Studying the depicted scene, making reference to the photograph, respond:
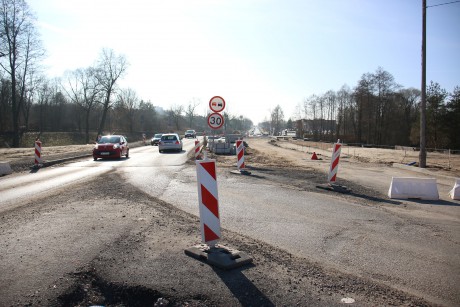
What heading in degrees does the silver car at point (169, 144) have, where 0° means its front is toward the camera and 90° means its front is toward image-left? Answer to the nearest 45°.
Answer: approximately 180°

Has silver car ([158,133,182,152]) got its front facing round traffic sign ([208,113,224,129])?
no

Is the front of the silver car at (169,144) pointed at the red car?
no

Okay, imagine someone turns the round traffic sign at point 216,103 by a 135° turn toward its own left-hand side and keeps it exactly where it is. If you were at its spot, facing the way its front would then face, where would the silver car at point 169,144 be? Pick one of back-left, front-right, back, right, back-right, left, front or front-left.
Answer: front-left

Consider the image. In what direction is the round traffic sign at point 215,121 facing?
toward the camera

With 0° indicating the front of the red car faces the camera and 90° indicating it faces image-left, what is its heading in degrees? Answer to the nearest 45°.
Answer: approximately 45°

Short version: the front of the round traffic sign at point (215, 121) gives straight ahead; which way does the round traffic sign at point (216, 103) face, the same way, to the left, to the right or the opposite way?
the same way

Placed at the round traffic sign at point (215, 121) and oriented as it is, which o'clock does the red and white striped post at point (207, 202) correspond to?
The red and white striped post is roughly at 12 o'clock from the round traffic sign.

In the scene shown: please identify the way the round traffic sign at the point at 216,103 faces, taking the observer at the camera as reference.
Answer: facing the viewer
